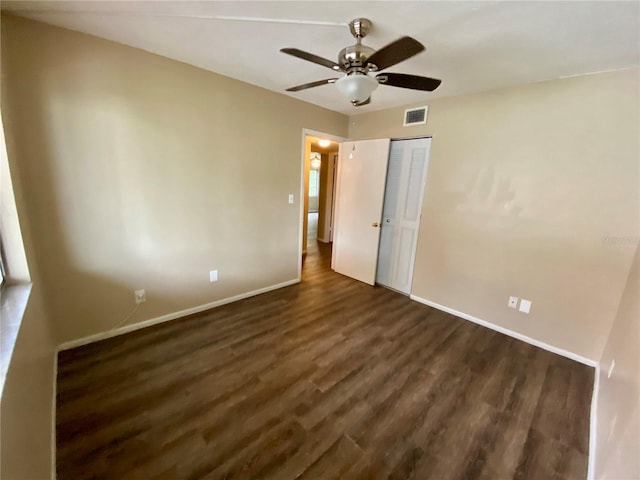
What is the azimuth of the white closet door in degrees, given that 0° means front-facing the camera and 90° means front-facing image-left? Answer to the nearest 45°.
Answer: approximately 45°

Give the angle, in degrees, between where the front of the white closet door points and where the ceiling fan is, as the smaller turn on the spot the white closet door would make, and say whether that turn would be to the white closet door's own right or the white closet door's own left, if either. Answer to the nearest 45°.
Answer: approximately 45° to the white closet door's own left

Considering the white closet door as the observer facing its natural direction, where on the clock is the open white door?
The open white door is roughly at 2 o'clock from the white closet door.
